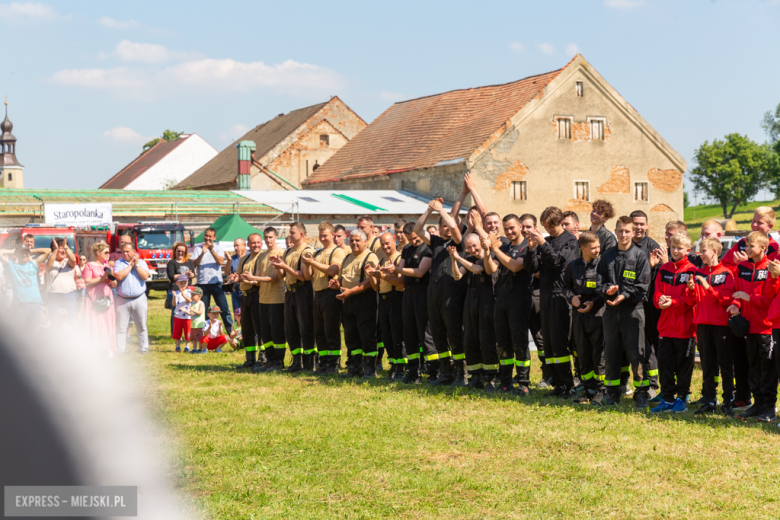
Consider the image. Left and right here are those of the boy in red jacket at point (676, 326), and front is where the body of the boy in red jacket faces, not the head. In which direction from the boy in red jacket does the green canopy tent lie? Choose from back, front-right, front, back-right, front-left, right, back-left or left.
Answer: right

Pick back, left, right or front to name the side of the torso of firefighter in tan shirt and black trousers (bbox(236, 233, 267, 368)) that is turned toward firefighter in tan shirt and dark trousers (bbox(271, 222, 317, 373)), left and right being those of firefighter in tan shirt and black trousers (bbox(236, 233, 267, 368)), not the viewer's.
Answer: left

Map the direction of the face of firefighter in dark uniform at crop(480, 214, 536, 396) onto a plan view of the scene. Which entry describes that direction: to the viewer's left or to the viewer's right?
to the viewer's left

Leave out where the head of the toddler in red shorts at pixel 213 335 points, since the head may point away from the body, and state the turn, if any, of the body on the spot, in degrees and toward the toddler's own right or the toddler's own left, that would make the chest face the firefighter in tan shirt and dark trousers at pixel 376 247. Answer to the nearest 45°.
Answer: approximately 45° to the toddler's own left

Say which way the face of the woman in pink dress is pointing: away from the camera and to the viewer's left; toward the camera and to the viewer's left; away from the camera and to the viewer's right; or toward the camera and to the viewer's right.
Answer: toward the camera and to the viewer's right

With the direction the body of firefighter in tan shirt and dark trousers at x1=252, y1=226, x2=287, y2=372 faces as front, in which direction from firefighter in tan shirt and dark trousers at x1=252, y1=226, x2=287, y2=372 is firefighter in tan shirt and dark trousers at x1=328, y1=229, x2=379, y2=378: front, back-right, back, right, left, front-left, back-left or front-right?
left

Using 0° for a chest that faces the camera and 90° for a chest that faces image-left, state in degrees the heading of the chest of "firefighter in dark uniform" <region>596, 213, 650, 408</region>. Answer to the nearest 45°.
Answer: approximately 45°

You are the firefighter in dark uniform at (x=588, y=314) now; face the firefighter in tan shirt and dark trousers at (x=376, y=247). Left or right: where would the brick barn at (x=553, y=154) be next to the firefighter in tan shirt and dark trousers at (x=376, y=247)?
right
